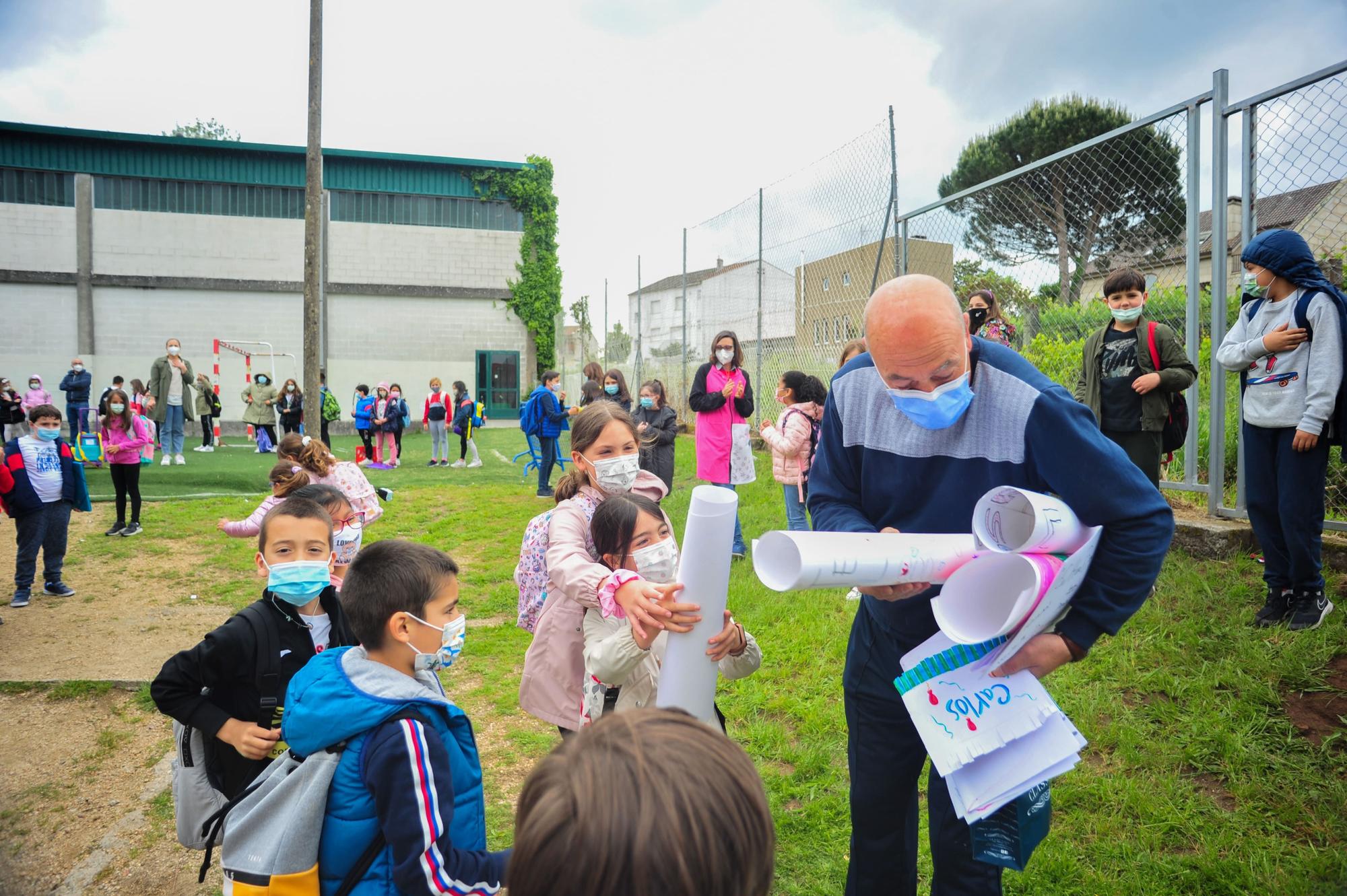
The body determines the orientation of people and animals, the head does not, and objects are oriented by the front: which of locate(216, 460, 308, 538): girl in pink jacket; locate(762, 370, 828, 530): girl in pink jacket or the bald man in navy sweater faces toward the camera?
the bald man in navy sweater

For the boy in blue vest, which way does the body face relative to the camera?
to the viewer's right

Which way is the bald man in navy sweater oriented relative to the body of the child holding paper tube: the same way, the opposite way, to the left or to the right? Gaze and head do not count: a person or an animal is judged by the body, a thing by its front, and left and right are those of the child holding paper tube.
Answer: to the right

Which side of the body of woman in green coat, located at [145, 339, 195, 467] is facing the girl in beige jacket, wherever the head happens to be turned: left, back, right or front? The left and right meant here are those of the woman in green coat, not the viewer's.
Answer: front

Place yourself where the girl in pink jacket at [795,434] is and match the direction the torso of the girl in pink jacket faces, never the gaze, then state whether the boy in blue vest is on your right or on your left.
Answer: on your left

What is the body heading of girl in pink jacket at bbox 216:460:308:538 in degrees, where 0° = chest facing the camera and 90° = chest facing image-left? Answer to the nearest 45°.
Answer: approximately 135°

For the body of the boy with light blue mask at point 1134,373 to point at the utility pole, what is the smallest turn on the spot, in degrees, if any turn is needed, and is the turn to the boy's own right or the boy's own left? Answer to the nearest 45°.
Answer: approximately 90° to the boy's own right

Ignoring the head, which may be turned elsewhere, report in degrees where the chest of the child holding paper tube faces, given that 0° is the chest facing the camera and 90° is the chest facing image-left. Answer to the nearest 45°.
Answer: approximately 315°

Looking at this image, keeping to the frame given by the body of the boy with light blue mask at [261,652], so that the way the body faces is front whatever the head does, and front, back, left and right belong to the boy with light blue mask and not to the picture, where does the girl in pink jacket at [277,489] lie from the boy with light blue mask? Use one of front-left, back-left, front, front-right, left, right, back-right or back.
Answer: back-left

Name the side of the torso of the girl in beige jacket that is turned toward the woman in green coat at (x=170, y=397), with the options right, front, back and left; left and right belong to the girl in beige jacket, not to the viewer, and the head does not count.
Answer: back

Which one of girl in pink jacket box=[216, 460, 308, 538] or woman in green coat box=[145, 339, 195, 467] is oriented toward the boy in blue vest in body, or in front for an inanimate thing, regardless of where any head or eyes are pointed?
the woman in green coat

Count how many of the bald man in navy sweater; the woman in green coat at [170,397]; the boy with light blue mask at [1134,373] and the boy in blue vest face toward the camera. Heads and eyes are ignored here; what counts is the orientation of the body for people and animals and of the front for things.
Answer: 3

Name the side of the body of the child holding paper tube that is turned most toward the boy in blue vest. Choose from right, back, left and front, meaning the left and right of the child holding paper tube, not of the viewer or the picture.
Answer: right
